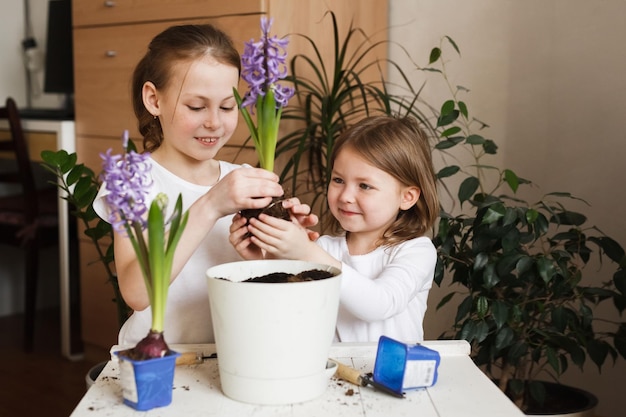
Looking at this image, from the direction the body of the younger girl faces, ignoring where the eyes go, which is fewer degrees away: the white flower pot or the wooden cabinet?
the white flower pot

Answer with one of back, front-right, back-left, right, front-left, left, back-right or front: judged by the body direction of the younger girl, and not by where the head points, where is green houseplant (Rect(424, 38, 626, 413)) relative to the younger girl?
back

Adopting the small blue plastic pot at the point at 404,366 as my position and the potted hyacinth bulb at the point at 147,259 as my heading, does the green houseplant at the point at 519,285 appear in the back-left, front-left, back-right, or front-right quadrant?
back-right

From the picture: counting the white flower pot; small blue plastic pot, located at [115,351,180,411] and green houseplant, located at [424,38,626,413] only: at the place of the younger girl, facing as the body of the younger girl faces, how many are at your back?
1

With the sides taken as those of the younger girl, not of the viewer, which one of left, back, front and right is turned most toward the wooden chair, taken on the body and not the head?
right

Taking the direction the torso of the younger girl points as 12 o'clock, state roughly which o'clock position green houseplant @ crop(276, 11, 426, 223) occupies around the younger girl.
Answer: The green houseplant is roughly at 4 o'clock from the younger girl.

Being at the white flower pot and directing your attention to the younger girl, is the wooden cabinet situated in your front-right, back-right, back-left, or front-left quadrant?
front-left

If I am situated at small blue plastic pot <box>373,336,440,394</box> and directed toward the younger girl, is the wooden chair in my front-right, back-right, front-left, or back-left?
front-left

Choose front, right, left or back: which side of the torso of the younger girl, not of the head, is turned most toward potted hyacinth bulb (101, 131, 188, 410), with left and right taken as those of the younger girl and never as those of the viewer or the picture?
front

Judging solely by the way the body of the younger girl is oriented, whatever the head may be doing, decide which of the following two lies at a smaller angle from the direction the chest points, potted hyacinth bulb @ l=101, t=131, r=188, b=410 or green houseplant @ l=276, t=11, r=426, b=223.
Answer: the potted hyacinth bulb

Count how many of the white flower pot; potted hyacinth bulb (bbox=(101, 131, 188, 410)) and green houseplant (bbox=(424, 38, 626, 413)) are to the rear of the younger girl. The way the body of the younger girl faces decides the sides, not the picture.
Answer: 1

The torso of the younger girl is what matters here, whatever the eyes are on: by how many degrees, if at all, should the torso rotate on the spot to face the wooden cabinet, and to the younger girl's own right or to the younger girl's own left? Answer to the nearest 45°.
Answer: approximately 90° to the younger girl's own right

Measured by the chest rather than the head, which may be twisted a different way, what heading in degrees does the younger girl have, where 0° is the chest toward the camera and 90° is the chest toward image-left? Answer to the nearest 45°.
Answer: approximately 45°

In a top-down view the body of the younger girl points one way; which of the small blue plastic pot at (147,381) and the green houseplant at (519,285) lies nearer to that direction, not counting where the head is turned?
the small blue plastic pot
